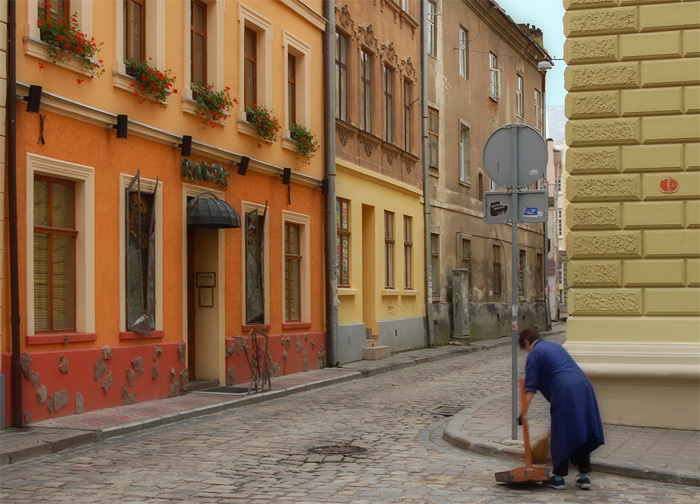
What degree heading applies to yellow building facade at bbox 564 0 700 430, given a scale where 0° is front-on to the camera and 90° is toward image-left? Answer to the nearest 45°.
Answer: approximately 0°

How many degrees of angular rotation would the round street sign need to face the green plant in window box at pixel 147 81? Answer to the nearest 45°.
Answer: approximately 45° to its left

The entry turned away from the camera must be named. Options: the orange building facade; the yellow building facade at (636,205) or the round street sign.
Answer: the round street sign

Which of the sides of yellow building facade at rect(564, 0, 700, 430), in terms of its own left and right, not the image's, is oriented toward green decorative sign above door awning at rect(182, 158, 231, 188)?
right

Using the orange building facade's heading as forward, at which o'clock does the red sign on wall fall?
The red sign on wall is roughly at 12 o'clock from the orange building facade.

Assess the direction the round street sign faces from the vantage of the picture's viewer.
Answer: facing away from the viewer

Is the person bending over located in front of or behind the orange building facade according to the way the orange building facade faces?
in front

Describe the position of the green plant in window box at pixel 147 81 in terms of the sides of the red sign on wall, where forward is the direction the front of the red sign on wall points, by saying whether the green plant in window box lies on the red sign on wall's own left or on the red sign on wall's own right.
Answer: on the red sign on wall's own right

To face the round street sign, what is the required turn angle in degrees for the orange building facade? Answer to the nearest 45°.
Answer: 0° — it already faces it

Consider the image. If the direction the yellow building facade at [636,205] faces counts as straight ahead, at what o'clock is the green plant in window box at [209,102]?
The green plant in window box is roughly at 4 o'clock from the yellow building facade.

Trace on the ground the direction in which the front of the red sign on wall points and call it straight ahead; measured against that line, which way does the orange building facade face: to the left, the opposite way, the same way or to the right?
to the left

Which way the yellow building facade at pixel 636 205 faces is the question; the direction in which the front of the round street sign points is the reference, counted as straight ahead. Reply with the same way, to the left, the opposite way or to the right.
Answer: the opposite way

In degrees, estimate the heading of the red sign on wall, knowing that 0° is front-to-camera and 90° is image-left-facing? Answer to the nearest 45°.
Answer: approximately 0°

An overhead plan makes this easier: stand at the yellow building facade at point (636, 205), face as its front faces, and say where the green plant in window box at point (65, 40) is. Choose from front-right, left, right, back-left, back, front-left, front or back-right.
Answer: right

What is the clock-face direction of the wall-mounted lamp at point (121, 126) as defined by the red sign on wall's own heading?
The wall-mounted lamp is roughly at 3 o'clock from the red sign on wall.
